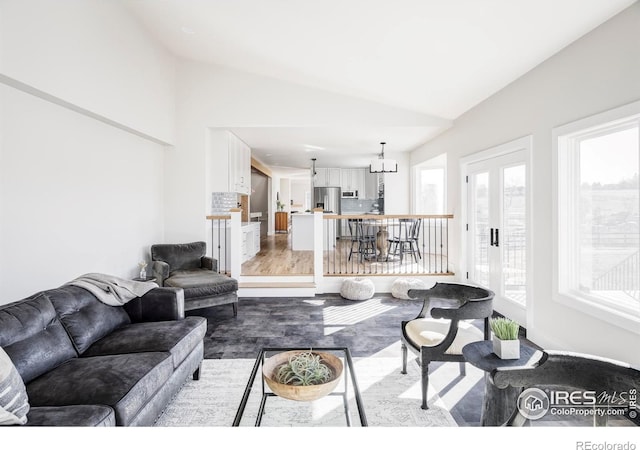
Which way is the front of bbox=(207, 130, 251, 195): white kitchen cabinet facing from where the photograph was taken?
facing to the right of the viewer

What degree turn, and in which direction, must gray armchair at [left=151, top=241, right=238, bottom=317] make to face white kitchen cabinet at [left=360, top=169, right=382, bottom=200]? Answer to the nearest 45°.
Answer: approximately 90° to its left

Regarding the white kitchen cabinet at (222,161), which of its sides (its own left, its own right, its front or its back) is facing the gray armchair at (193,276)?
right

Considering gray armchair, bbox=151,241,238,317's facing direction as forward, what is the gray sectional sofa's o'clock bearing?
The gray sectional sofa is roughly at 2 o'clock from the gray armchair.

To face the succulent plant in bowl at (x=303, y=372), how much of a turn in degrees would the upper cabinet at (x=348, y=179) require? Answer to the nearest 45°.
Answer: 0° — it already faces it

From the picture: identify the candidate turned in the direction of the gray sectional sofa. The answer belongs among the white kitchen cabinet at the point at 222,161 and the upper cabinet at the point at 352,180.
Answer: the upper cabinet

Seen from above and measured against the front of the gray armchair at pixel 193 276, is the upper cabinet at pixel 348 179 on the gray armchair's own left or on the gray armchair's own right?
on the gray armchair's own left

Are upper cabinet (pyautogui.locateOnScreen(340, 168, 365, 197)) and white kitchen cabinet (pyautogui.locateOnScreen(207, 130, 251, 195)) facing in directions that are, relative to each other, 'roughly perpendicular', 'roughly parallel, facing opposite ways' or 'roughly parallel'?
roughly perpendicular

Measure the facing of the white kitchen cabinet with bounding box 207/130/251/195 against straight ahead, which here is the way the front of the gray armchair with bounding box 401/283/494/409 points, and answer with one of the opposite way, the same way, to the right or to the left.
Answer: the opposite way

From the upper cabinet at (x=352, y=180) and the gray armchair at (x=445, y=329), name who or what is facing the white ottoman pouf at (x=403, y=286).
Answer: the upper cabinet

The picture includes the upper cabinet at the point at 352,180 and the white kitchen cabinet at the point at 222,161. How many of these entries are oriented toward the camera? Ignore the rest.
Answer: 1
